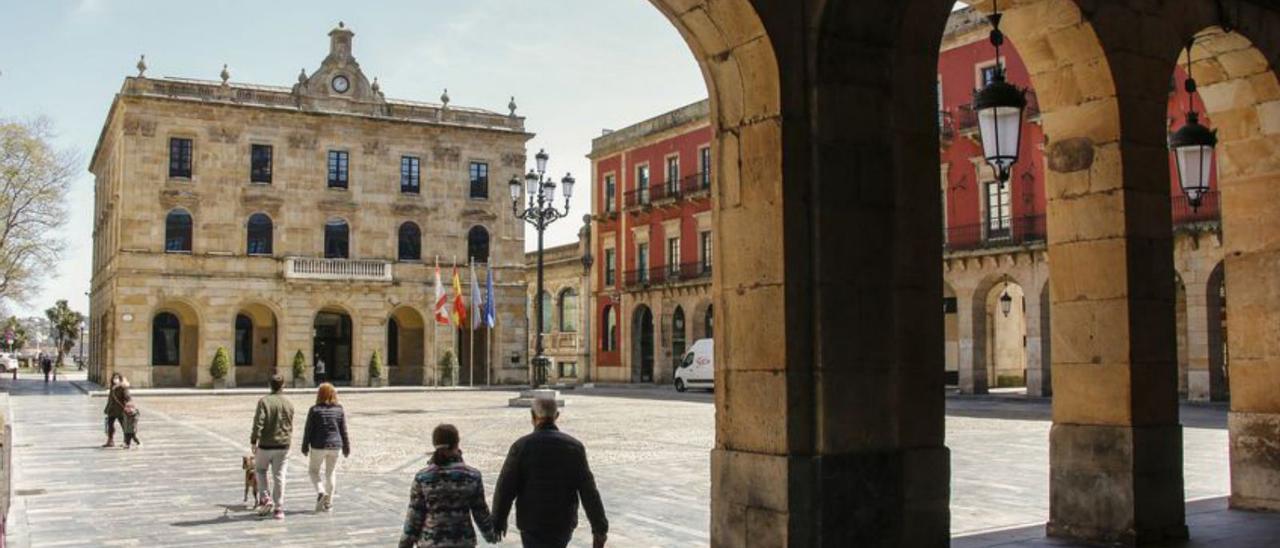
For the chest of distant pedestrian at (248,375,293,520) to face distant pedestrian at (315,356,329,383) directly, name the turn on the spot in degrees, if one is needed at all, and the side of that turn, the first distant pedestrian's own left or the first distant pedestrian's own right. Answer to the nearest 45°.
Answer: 0° — they already face them

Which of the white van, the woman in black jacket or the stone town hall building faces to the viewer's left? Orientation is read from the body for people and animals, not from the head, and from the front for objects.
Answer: the white van

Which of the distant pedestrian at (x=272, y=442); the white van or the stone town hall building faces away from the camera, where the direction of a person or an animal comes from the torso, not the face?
the distant pedestrian

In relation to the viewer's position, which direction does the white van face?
facing to the left of the viewer

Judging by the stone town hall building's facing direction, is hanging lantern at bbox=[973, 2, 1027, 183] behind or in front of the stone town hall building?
in front

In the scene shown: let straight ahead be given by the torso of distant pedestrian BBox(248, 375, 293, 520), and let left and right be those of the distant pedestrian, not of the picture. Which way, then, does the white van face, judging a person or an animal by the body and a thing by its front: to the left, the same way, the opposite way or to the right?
to the left

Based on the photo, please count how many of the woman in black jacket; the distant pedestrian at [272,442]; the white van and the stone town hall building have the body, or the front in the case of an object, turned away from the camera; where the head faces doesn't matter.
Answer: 2

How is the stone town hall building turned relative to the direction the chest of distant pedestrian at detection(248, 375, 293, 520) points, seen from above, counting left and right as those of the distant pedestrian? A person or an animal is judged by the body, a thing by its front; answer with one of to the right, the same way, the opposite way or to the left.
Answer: the opposite way

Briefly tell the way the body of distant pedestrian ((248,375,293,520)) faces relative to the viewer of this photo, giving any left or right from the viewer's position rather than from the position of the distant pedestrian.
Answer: facing away from the viewer

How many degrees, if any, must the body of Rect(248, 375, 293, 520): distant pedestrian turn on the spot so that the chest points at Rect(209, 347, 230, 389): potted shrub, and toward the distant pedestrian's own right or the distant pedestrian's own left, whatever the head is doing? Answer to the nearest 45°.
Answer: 0° — they already face it

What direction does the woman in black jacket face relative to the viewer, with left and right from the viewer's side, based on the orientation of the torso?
facing away from the viewer

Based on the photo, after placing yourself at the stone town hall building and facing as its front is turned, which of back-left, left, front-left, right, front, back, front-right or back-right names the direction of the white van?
front-left

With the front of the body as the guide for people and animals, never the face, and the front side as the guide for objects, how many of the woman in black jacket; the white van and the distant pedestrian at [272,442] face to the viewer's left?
1
